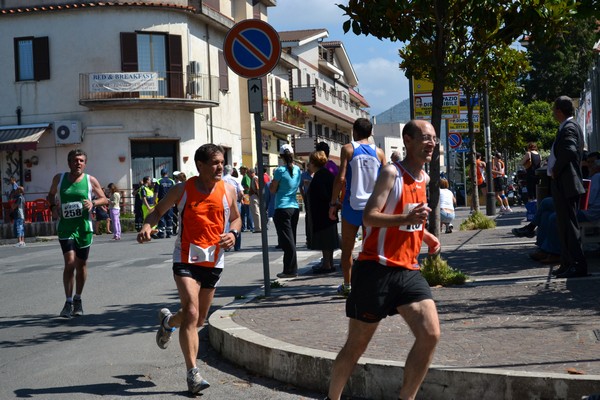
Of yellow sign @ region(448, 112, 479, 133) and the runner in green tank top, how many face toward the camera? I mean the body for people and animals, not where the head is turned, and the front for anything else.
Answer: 2

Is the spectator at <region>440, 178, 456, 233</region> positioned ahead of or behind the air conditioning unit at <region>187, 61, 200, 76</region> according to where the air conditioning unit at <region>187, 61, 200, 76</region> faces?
ahead

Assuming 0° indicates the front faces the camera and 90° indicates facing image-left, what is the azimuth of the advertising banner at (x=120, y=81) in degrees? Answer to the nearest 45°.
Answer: approximately 0°

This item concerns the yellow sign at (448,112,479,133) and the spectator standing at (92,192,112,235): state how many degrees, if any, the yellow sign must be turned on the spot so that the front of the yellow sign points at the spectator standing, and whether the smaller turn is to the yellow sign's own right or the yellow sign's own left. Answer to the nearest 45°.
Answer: approximately 90° to the yellow sign's own right

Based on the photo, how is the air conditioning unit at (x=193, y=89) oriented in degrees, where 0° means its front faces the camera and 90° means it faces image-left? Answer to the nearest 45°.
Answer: approximately 315°

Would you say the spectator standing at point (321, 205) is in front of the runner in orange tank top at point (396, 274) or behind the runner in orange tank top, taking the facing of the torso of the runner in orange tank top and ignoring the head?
behind

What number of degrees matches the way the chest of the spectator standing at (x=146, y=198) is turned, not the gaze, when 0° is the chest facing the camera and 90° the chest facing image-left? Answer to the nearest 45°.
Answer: approximately 315°

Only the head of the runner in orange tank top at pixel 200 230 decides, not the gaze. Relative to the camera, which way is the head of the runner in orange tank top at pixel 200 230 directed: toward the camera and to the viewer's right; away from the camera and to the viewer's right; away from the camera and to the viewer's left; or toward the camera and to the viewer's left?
toward the camera and to the viewer's right

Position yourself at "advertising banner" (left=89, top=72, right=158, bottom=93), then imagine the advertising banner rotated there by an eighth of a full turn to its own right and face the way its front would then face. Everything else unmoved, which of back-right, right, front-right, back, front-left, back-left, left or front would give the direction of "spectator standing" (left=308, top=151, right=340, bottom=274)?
front-left
